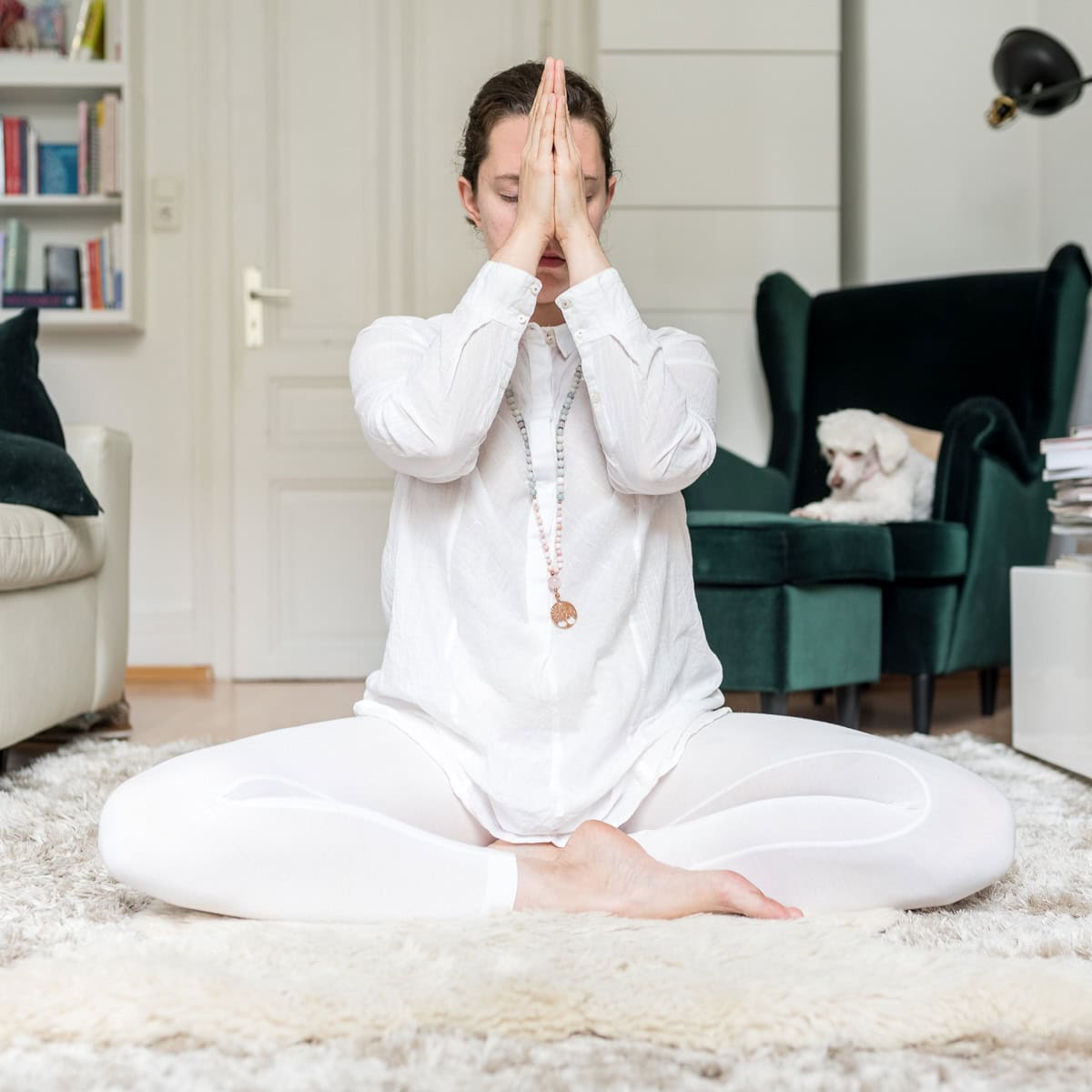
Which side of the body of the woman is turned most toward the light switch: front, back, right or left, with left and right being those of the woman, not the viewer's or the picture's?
back

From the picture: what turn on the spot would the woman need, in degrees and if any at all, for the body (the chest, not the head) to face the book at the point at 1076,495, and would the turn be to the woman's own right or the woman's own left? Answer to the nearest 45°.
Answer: approximately 135° to the woman's own left

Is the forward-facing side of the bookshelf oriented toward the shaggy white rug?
yes

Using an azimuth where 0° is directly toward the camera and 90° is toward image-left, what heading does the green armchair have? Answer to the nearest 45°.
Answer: approximately 45°

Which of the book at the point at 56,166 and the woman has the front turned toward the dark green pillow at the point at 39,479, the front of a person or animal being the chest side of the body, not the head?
the book

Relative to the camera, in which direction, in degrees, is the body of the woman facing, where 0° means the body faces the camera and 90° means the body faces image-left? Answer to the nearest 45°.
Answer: approximately 0°
